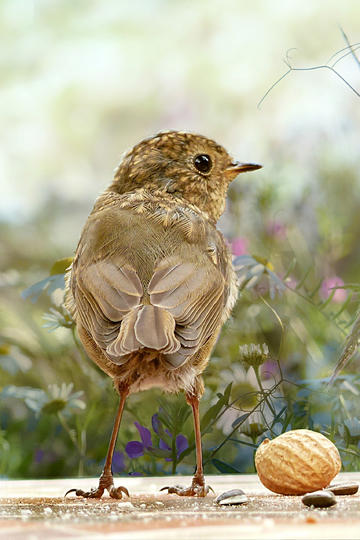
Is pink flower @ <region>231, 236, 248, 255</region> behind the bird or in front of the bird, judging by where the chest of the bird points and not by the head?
in front

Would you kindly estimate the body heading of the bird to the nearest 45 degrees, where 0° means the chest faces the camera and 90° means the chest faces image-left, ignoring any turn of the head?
approximately 180°

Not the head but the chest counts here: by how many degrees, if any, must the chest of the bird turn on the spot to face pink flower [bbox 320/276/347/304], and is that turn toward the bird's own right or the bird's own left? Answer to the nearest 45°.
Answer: approximately 45° to the bird's own right

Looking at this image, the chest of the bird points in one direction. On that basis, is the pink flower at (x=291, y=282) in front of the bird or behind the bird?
in front

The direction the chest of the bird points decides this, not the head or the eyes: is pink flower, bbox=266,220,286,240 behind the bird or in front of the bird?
in front
